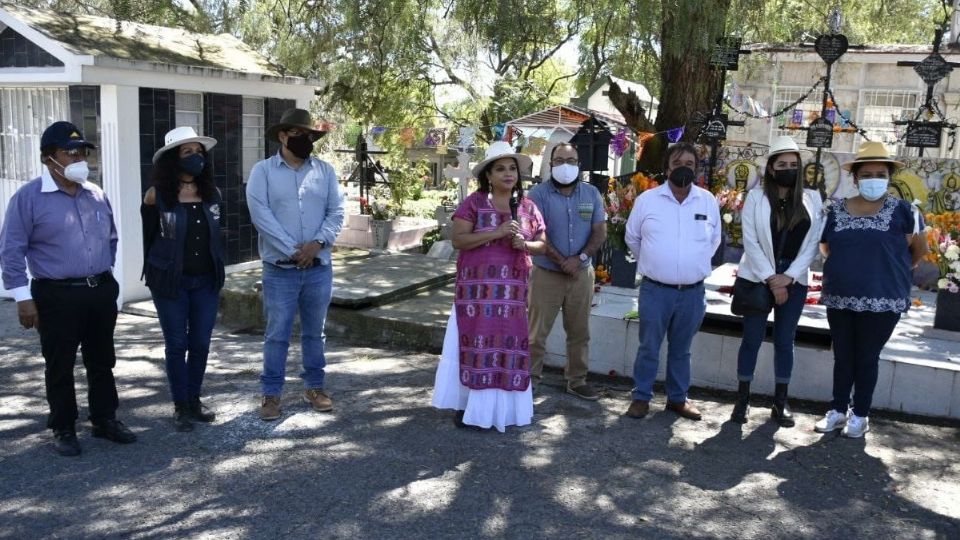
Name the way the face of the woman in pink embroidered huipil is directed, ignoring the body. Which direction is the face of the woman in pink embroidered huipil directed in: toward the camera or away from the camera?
toward the camera

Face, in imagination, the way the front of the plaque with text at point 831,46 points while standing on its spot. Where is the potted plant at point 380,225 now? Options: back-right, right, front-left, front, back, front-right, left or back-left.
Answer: right

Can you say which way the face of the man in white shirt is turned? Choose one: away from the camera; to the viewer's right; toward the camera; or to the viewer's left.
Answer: toward the camera

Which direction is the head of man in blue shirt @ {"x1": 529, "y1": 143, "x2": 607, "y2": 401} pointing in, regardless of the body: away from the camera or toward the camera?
toward the camera

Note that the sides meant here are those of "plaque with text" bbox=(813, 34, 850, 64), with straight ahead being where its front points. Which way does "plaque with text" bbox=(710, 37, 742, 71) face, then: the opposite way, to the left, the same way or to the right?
the same way

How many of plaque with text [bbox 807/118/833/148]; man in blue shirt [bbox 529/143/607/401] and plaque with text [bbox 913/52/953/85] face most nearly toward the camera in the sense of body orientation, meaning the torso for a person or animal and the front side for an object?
3

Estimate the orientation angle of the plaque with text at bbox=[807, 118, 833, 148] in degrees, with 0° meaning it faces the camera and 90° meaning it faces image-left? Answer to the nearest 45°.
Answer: approximately 0°

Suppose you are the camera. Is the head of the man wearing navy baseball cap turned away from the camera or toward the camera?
toward the camera

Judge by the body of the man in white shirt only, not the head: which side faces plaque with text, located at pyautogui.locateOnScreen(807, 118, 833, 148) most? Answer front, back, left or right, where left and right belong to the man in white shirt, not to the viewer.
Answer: back

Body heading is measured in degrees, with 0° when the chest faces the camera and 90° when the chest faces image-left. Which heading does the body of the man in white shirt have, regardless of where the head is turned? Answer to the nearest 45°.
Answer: approximately 0°

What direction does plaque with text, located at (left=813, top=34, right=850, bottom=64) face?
toward the camera

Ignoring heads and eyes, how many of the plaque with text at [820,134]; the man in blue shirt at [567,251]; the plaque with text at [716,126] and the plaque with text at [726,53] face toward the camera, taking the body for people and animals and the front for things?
4

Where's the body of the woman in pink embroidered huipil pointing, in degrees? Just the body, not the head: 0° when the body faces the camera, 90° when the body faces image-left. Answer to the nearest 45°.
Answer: approximately 315°

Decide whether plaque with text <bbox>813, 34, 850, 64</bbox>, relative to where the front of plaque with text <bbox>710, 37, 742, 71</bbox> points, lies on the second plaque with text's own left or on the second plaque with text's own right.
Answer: on the second plaque with text's own left

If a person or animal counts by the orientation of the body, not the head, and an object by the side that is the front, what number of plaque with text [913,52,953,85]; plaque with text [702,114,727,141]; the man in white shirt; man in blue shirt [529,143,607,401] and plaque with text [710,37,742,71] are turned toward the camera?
5

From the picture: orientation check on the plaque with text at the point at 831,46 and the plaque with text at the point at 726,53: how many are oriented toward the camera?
2

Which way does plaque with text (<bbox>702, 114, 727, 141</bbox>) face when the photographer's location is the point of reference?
facing the viewer
